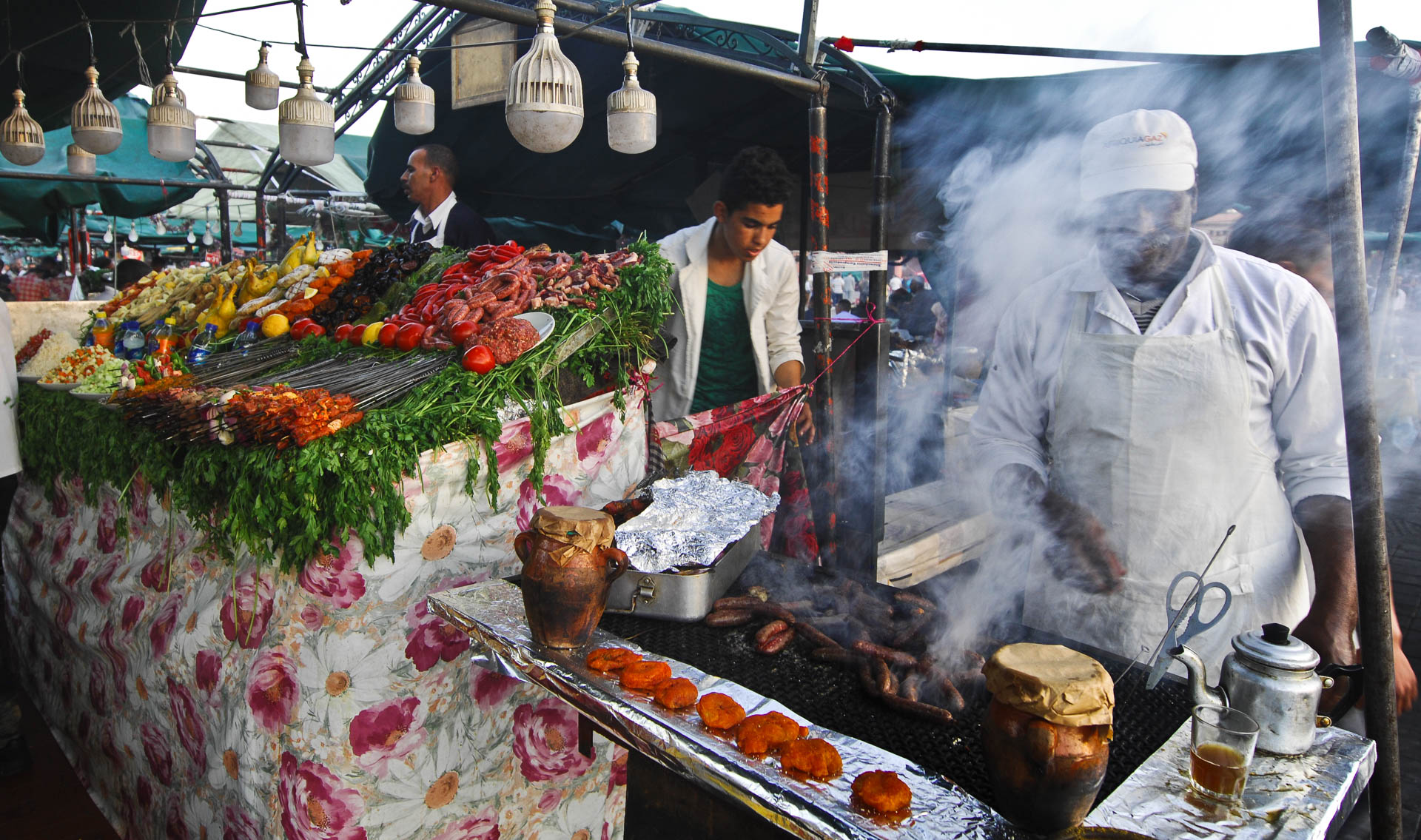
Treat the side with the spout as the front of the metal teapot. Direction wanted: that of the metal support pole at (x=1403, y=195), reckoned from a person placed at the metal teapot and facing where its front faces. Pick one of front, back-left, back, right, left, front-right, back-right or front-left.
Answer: right

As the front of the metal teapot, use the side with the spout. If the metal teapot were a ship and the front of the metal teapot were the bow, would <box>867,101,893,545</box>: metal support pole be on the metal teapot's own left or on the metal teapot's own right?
on the metal teapot's own right

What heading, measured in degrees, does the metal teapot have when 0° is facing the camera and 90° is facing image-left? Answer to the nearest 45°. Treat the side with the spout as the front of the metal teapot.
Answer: approximately 90°

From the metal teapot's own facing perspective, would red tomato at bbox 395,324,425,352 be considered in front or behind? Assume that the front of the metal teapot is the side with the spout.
in front

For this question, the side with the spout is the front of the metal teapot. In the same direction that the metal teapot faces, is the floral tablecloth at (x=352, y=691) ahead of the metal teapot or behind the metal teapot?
ahead
